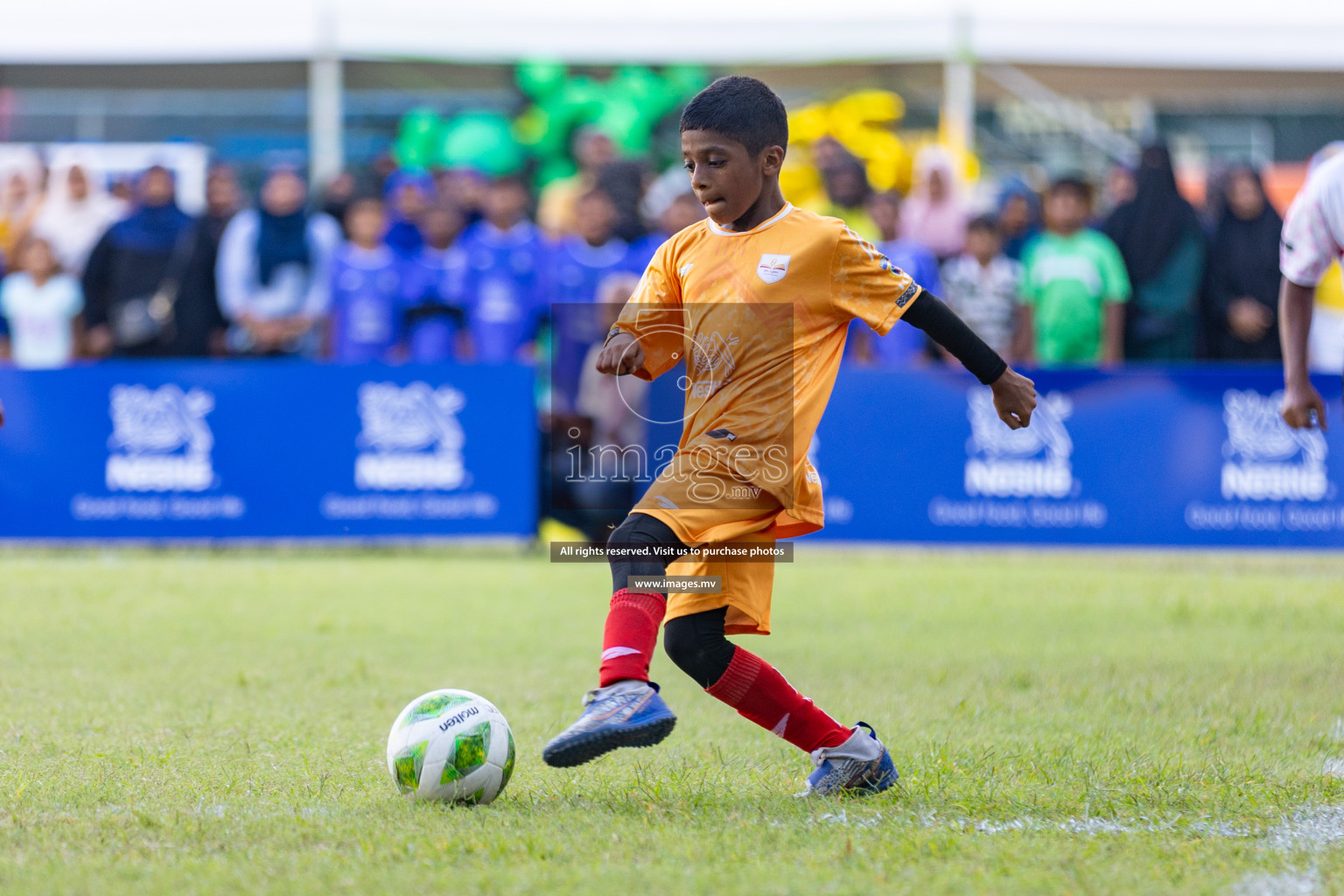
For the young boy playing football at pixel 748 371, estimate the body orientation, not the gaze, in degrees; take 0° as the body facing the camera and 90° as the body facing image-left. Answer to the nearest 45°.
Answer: approximately 45°

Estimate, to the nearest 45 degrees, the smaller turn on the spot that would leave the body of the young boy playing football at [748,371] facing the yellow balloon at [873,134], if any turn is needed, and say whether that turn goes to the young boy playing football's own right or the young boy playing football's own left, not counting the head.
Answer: approximately 135° to the young boy playing football's own right

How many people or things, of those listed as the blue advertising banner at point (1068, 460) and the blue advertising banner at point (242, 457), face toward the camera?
2

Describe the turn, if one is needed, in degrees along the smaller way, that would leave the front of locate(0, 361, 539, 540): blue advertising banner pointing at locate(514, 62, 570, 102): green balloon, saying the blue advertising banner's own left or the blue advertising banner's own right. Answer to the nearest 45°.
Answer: approximately 135° to the blue advertising banner's own left

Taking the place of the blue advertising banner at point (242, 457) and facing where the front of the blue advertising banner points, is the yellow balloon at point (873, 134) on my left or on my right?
on my left

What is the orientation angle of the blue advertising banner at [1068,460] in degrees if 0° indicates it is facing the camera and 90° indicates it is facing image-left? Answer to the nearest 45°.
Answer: approximately 0°

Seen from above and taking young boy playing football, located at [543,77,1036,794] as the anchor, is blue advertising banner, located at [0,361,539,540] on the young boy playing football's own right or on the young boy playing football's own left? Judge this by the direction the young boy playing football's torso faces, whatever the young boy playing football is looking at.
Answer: on the young boy playing football's own right

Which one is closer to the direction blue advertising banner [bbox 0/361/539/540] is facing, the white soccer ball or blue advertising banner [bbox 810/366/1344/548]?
the white soccer ball

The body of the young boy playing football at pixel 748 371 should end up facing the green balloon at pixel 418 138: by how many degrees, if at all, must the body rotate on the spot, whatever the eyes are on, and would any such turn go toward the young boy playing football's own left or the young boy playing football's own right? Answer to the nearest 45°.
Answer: approximately 135° to the young boy playing football's own right

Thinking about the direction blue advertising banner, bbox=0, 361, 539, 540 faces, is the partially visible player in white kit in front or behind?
in front
